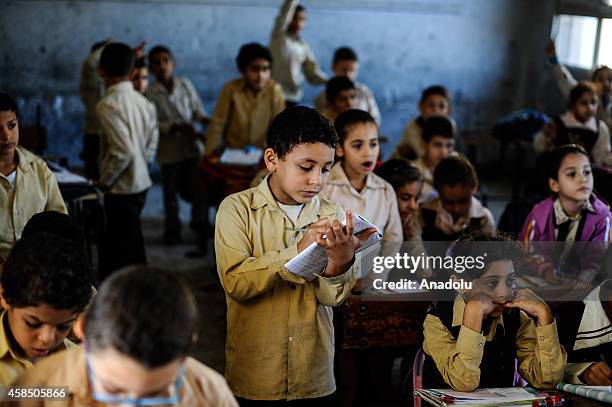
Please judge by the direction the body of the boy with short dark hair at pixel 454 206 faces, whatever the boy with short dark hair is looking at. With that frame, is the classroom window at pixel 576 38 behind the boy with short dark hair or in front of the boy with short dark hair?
behind

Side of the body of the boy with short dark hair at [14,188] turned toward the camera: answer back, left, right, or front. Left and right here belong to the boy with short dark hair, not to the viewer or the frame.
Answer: front

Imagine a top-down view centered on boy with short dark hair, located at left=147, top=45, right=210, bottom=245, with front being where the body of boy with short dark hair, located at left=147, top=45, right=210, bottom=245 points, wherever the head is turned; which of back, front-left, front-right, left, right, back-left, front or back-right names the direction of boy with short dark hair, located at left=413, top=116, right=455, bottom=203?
front-left

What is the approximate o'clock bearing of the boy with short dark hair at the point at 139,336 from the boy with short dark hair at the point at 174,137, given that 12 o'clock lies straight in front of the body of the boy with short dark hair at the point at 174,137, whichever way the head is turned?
the boy with short dark hair at the point at 139,336 is roughly at 12 o'clock from the boy with short dark hair at the point at 174,137.

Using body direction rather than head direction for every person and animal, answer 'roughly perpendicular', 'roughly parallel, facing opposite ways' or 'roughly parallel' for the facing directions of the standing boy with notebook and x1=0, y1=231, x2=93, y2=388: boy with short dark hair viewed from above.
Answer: roughly parallel

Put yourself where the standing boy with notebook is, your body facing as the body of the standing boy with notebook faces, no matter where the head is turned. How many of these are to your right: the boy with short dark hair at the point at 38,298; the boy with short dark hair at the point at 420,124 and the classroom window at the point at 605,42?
1

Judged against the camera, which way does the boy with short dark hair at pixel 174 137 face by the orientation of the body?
toward the camera

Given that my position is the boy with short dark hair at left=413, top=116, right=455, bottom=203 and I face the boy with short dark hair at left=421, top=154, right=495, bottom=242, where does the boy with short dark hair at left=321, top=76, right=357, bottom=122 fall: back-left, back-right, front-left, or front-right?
back-right

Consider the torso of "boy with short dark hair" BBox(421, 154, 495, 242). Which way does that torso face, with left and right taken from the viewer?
facing the viewer
